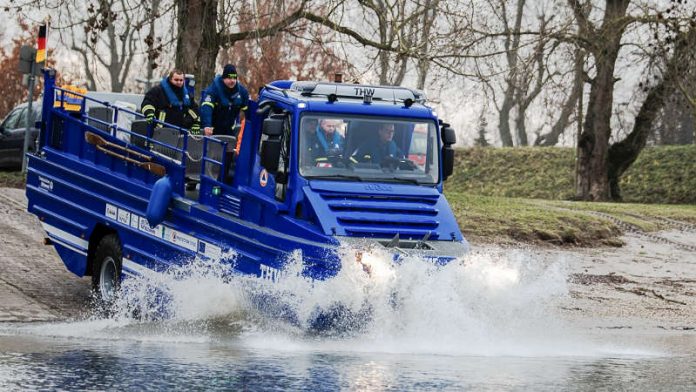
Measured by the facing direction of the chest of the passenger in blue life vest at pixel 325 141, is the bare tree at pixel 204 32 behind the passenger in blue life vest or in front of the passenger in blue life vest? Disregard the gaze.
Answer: behind

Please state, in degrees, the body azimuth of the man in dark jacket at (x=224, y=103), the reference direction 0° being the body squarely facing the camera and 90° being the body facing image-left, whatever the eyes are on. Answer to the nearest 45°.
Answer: approximately 315°

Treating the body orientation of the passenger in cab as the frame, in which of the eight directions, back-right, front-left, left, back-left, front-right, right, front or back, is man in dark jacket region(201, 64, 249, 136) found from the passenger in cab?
back

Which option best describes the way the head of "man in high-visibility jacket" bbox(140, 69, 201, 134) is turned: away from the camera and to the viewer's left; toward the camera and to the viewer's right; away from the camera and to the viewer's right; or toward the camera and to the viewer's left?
toward the camera and to the viewer's right

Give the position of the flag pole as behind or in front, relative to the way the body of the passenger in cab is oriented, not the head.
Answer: behind

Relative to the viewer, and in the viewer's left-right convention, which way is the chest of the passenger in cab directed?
facing the viewer and to the right of the viewer

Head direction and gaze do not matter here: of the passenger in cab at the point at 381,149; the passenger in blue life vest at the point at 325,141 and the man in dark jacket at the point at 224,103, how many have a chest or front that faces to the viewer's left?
0
